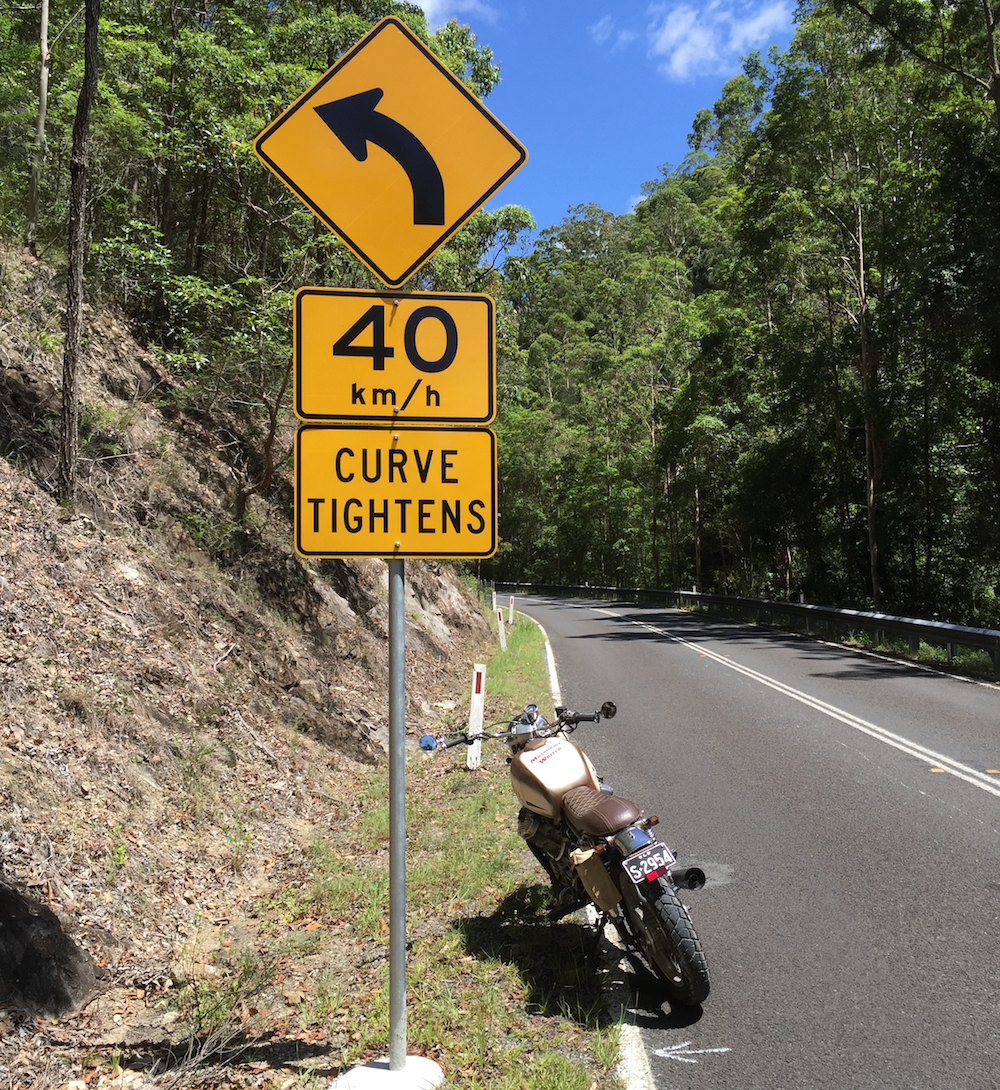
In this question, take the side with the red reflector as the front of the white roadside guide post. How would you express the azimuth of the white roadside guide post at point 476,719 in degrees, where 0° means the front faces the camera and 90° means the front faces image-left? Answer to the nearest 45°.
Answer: approximately 0°

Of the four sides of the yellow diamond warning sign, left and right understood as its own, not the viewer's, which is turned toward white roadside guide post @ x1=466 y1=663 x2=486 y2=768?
back

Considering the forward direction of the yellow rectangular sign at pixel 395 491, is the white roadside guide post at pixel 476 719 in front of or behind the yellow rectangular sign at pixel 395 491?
behind

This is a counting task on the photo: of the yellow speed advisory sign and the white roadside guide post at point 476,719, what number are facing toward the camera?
2
